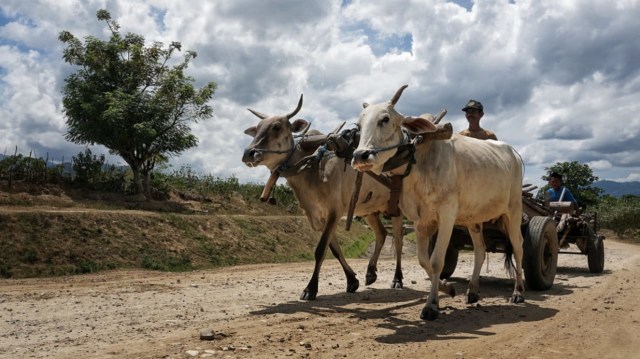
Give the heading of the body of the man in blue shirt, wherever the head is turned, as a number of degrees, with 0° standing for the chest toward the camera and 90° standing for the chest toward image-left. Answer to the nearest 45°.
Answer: approximately 45°

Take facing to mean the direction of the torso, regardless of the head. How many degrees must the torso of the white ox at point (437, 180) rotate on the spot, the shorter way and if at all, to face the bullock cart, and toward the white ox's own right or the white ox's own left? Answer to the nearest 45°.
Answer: approximately 180°

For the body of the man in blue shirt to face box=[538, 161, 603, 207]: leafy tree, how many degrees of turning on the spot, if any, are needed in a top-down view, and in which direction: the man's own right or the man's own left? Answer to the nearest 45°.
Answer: approximately 135° to the man's own right

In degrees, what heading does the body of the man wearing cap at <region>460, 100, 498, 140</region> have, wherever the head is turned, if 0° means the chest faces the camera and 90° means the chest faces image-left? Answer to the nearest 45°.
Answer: approximately 45°

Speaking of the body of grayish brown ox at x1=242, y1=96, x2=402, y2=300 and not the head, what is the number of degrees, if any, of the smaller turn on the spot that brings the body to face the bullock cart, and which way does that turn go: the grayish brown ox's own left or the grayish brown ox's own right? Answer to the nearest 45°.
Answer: approximately 135° to the grayish brown ox's own left
